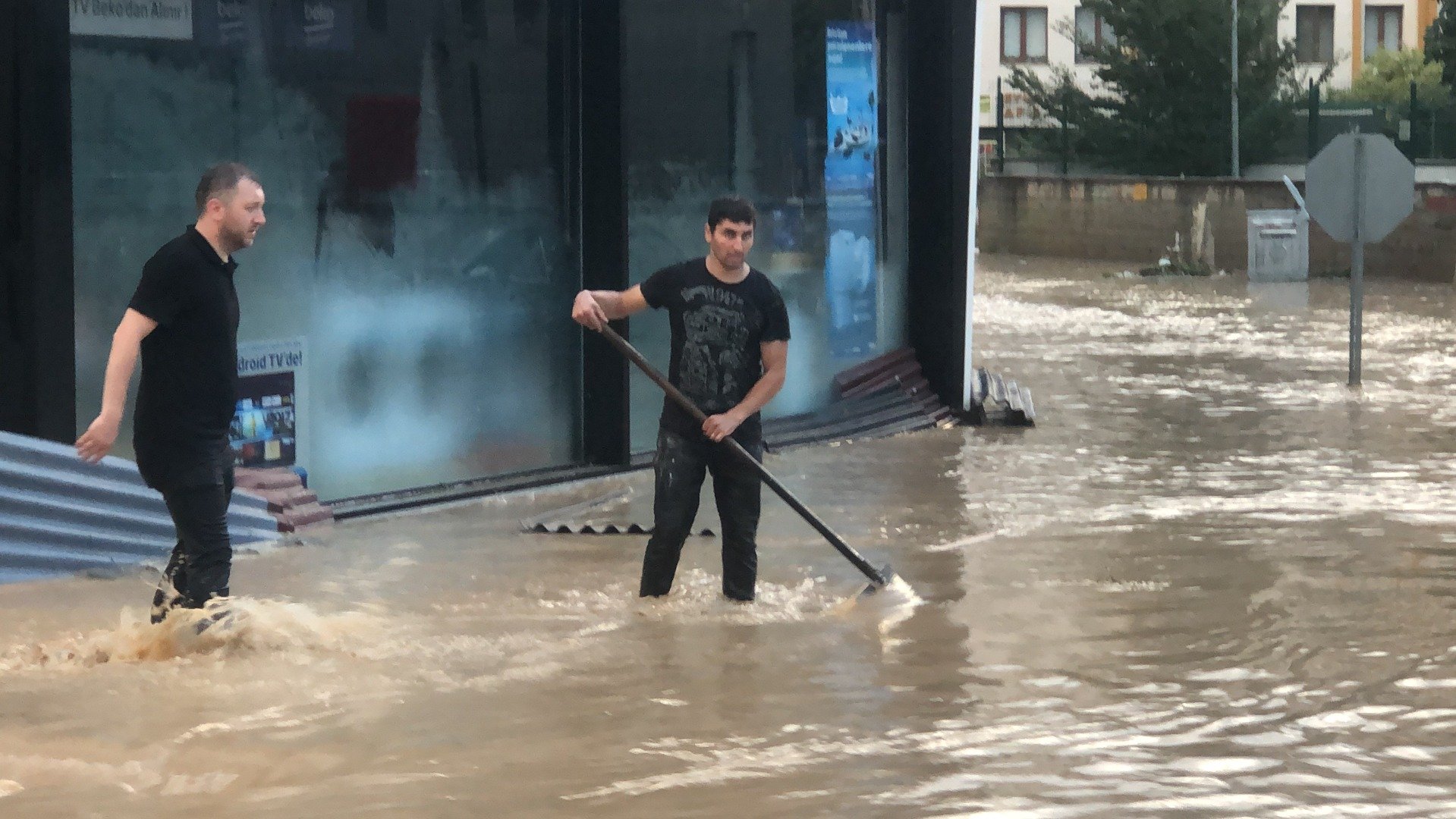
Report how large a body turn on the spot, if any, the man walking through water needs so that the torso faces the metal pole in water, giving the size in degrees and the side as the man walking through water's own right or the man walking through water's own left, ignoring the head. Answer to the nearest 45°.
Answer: approximately 45° to the man walking through water's own left

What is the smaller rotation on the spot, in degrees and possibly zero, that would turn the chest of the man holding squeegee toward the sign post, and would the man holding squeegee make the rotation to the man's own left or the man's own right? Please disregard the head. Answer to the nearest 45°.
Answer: approximately 135° to the man's own left

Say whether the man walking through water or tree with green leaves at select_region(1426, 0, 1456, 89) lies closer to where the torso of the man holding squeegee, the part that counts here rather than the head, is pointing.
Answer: the man walking through water

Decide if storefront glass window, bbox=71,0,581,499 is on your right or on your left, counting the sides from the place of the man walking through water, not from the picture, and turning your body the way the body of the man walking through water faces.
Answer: on your left

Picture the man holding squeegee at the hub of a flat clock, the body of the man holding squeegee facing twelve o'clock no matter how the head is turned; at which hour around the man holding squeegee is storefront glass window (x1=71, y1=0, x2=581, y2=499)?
The storefront glass window is roughly at 5 o'clock from the man holding squeegee.

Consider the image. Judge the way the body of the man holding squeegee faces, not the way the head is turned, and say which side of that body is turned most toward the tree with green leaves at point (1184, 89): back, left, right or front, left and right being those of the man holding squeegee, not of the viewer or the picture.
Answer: back

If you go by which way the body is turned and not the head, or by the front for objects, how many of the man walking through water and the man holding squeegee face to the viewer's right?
1

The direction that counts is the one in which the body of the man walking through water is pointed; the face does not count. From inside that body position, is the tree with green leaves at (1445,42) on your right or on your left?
on your left

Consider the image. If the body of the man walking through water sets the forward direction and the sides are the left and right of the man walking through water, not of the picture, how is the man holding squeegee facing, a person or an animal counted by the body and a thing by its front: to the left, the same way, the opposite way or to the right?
to the right

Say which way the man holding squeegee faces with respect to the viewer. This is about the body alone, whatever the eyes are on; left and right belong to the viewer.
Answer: facing the viewer

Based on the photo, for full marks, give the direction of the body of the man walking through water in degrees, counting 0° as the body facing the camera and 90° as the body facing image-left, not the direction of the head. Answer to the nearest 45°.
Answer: approximately 270°

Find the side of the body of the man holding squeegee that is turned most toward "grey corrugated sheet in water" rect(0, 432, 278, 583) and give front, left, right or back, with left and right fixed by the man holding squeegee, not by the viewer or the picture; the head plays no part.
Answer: right

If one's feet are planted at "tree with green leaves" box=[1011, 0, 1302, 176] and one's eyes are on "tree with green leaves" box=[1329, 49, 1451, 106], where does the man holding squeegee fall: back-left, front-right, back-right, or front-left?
back-right
